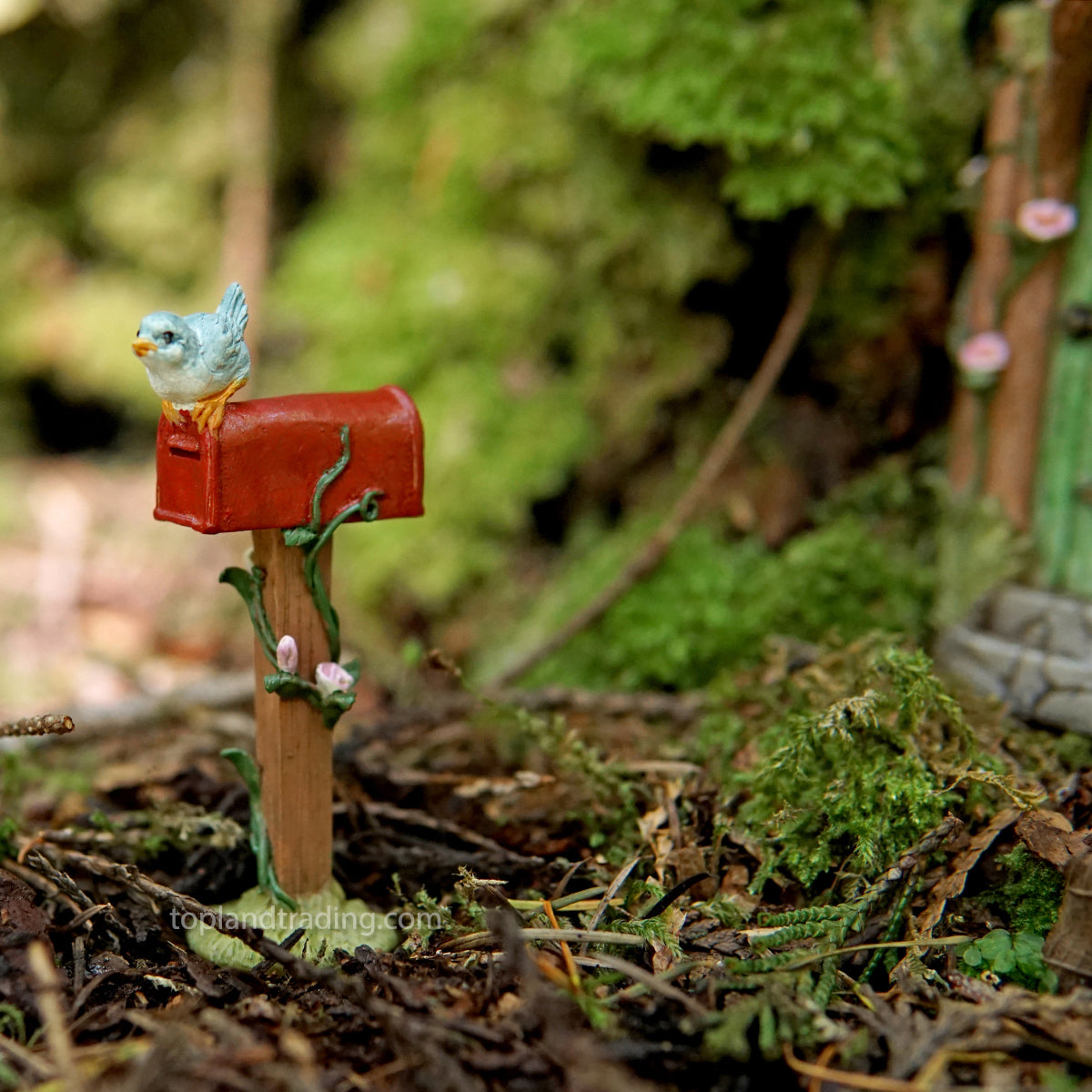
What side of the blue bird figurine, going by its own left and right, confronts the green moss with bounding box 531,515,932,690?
back

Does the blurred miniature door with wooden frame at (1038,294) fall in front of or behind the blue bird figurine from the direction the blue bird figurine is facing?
behind

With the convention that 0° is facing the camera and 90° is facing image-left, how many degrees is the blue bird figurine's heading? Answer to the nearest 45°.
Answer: approximately 45°

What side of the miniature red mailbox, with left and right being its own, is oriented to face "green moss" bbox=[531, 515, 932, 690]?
back
